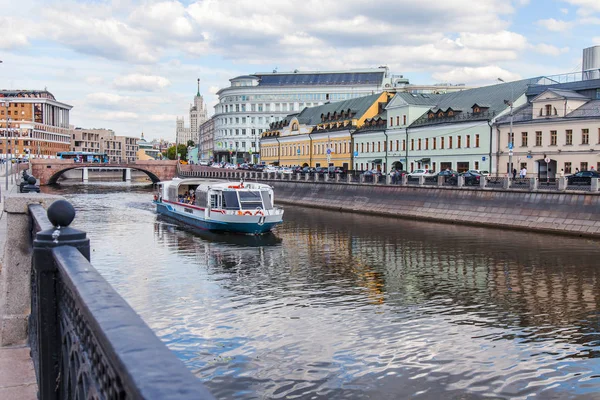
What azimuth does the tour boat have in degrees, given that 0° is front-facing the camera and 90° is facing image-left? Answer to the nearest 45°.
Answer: approximately 315°

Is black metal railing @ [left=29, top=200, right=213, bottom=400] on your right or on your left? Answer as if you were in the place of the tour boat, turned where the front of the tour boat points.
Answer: on your right
